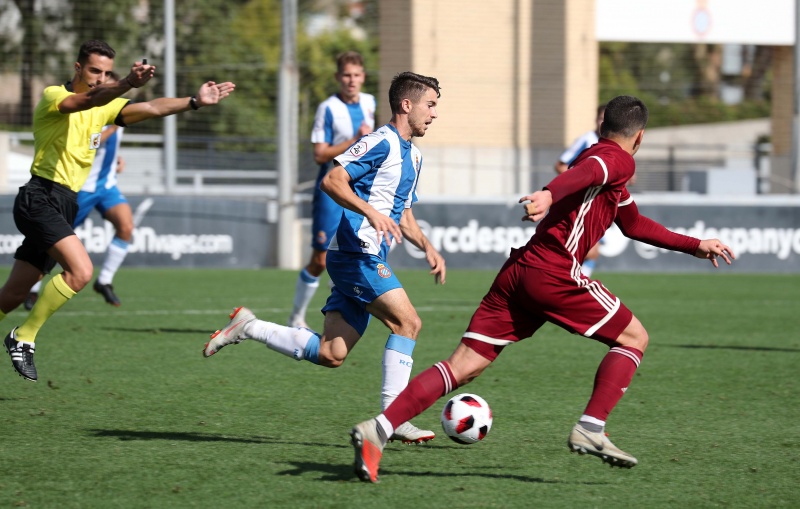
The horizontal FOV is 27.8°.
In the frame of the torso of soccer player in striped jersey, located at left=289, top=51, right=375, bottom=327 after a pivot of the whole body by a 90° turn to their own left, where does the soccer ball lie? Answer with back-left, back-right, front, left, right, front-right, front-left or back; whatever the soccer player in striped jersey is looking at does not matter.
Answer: back-right

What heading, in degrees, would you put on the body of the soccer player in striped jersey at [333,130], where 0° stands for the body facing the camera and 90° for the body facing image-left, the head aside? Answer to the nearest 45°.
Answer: approximately 315°

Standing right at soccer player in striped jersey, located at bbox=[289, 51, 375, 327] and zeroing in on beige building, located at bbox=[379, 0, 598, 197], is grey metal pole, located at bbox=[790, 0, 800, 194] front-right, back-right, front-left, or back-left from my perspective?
front-right

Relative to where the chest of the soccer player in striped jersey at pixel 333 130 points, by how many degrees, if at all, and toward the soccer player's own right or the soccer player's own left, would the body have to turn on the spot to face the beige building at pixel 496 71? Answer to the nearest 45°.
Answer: approximately 135° to the soccer player's own left

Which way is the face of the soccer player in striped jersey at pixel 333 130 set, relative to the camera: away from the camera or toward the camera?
toward the camera

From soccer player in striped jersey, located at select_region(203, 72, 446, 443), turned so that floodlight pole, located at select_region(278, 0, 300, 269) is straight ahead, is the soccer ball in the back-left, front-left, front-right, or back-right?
back-right

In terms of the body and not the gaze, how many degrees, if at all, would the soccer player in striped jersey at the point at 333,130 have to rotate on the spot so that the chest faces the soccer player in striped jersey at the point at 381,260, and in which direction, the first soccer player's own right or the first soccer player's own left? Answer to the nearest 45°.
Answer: approximately 45° to the first soccer player's own right

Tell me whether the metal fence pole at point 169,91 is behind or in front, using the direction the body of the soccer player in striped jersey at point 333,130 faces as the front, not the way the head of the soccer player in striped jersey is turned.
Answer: behind
